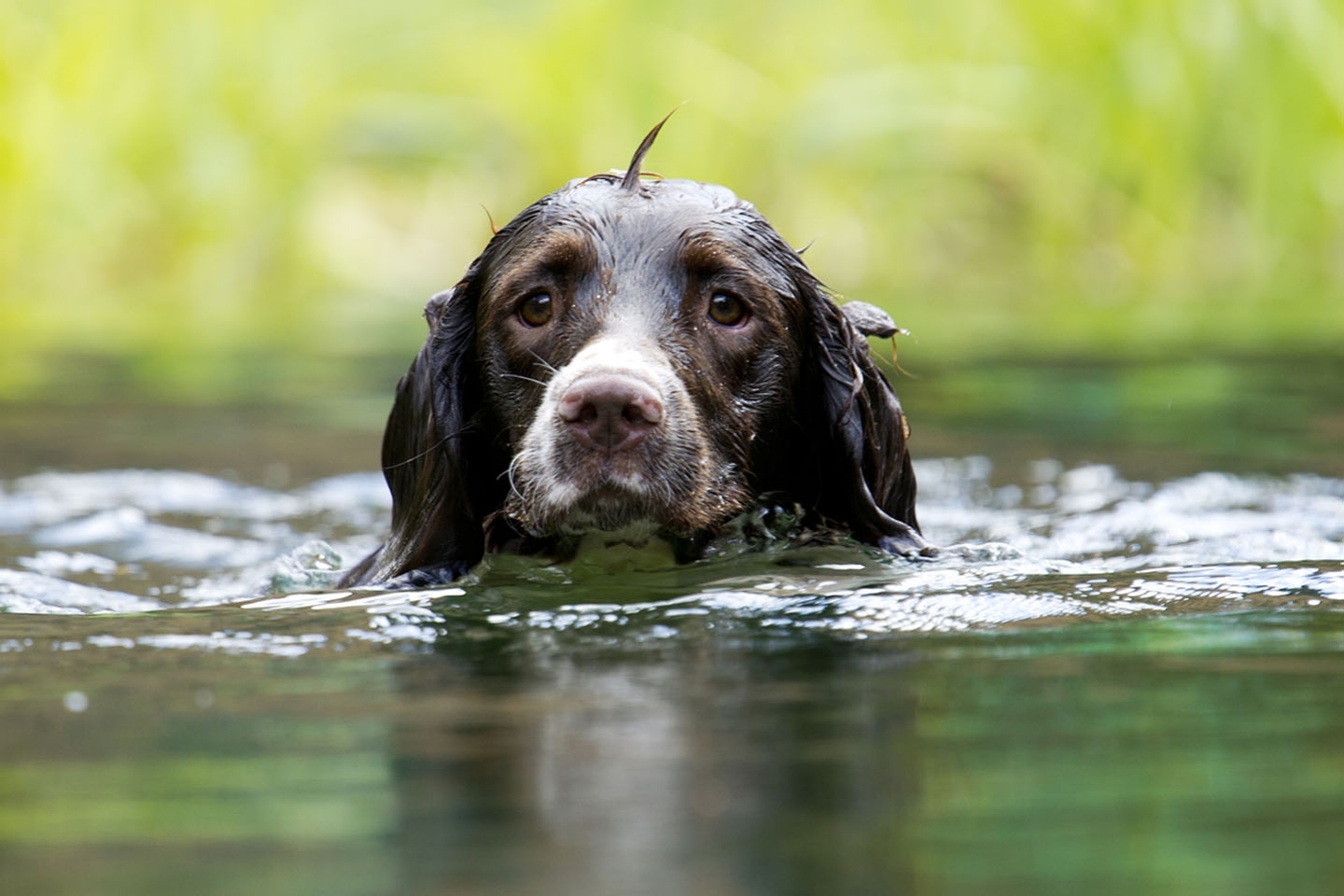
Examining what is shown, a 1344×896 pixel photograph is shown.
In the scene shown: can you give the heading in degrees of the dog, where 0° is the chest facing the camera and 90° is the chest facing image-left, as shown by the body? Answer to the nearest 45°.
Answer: approximately 0°
